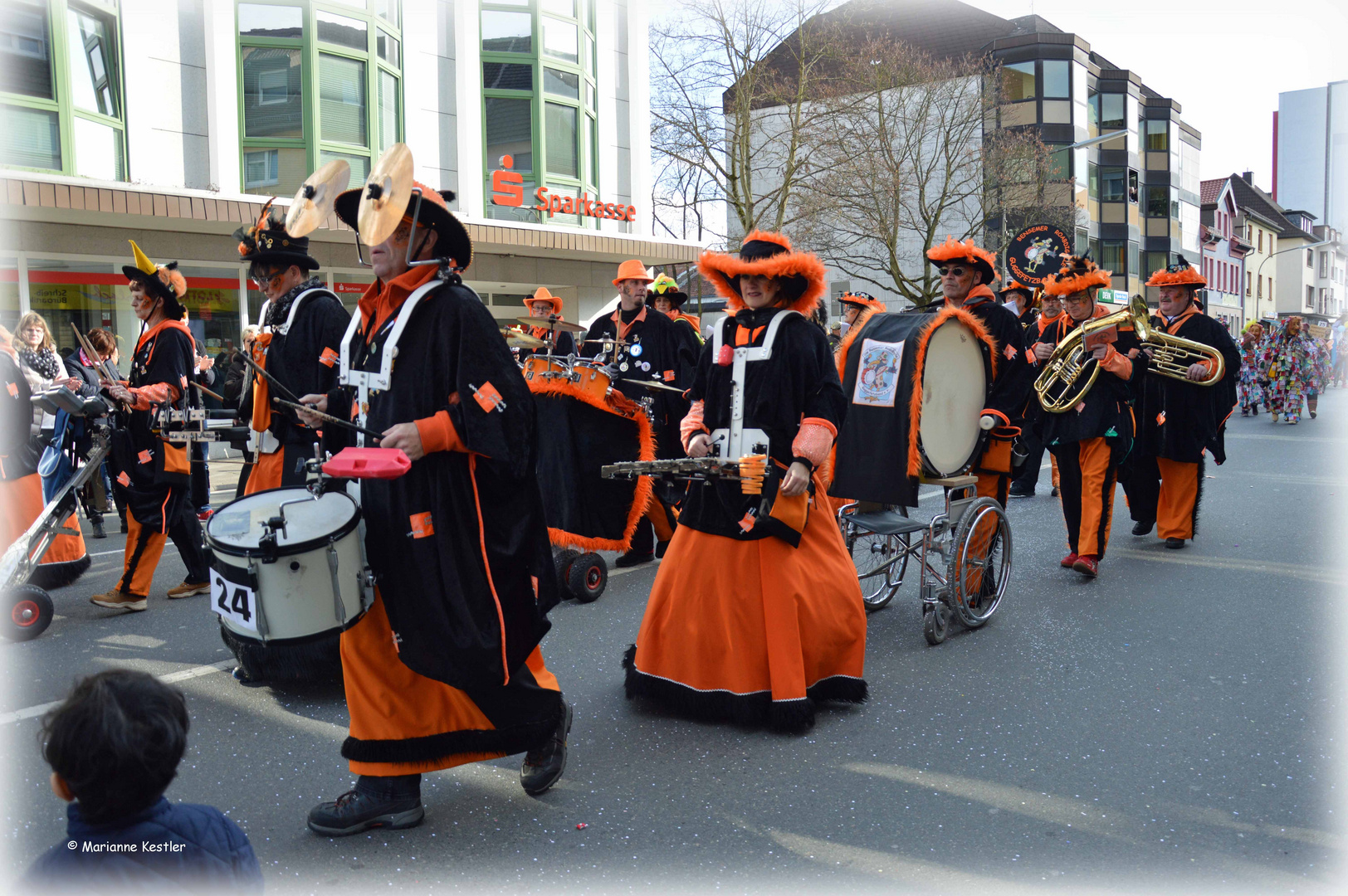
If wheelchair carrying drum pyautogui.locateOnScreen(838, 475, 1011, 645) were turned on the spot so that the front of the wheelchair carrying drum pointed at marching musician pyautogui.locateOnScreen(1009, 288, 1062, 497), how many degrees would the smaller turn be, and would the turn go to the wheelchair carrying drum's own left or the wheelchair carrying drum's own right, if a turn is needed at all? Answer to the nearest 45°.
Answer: approximately 135° to the wheelchair carrying drum's own right

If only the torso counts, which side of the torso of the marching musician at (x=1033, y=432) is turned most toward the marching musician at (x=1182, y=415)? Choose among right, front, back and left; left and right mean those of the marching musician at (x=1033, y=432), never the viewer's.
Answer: left

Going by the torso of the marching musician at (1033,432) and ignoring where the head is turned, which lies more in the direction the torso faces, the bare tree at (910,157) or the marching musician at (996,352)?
the marching musician

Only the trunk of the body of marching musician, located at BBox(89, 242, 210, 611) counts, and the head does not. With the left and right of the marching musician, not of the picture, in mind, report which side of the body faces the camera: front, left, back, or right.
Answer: left

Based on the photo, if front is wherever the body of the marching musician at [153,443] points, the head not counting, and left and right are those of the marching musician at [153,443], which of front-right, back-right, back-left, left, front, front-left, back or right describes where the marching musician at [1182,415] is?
back

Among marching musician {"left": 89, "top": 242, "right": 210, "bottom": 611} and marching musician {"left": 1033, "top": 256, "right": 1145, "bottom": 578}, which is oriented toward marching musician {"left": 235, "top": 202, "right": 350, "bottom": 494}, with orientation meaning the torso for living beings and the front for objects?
marching musician {"left": 1033, "top": 256, "right": 1145, "bottom": 578}

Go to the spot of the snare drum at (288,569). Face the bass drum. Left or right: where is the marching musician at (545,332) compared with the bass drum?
left

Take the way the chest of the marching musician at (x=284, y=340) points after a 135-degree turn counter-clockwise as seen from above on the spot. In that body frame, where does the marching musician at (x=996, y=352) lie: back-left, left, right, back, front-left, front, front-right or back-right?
front

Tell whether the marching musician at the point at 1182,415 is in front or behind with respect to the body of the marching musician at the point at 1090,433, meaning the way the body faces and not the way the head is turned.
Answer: behind

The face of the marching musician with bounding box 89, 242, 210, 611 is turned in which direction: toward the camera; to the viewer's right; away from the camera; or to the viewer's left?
to the viewer's left
